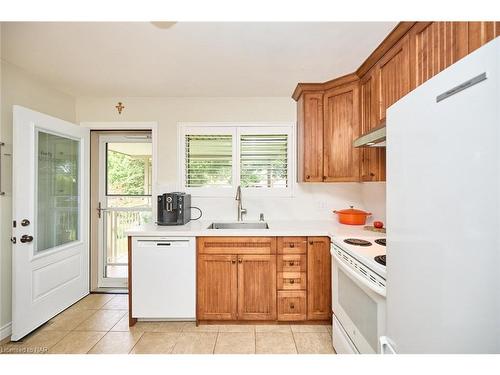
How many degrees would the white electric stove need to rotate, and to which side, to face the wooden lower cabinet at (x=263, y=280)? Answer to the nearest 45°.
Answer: approximately 90° to its right

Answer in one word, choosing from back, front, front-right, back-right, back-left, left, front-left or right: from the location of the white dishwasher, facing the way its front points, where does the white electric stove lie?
front-left

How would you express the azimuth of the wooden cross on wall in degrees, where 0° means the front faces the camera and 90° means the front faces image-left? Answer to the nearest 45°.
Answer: approximately 0°

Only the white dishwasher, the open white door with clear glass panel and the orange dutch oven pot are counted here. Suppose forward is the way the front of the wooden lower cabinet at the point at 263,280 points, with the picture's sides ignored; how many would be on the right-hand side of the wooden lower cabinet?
2

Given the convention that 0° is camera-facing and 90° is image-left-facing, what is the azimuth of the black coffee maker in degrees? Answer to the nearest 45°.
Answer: approximately 0°

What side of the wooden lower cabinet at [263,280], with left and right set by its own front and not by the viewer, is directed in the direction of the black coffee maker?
right

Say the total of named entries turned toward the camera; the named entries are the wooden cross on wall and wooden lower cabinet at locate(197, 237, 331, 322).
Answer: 2

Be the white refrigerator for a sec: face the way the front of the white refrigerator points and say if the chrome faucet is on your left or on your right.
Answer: on your right

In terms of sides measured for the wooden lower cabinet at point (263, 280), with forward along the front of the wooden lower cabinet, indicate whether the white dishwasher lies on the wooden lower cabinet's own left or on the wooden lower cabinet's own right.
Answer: on the wooden lower cabinet's own right

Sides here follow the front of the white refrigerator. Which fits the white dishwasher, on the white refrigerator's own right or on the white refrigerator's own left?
on the white refrigerator's own right

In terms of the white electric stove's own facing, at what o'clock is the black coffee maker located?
The black coffee maker is roughly at 2 o'clock from the white electric stove.

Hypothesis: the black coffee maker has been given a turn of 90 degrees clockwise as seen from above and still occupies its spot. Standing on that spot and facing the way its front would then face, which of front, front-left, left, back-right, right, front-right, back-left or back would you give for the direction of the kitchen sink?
back
